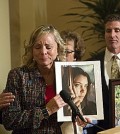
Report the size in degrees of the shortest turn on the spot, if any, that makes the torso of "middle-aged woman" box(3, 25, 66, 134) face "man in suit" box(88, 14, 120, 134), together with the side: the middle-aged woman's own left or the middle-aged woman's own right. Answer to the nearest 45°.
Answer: approximately 90° to the middle-aged woman's own left

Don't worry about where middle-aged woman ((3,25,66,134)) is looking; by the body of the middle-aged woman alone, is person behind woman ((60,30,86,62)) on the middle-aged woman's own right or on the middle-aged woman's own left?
on the middle-aged woman's own left

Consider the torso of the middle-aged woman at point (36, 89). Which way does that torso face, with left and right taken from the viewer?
facing the viewer and to the right of the viewer
